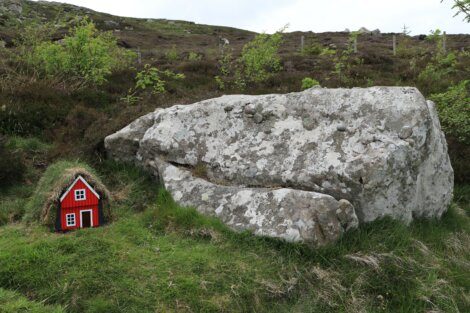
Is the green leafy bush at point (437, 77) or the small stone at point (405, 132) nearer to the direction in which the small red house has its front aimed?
the small stone

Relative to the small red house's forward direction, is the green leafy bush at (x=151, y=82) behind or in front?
behind

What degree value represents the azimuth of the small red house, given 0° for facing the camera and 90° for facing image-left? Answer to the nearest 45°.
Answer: approximately 0°

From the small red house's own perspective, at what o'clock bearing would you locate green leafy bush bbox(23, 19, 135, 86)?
The green leafy bush is roughly at 6 o'clock from the small red house.

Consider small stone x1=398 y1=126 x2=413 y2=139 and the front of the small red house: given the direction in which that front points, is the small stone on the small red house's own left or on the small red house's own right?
on the small red house's own left

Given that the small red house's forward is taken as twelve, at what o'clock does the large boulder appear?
The large boulder is roughly at 9 o'clock from the small red house.
